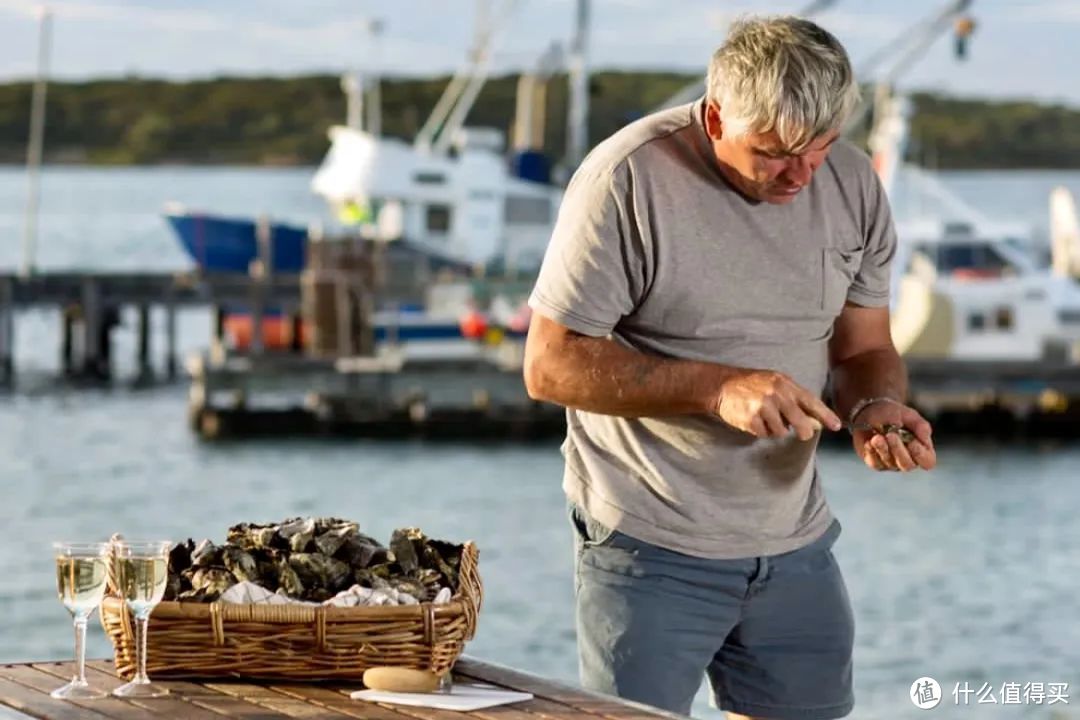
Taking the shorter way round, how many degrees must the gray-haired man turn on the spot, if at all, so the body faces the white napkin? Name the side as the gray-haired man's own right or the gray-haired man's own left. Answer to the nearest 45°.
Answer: approximately 90° to the gray-haired man's own right

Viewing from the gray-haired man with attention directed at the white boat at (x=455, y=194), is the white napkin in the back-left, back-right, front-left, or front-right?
back-left

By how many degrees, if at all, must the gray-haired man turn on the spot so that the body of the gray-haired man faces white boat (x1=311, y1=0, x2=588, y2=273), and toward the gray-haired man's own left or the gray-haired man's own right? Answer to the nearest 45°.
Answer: approximately 135° to the gray-haired man's own left

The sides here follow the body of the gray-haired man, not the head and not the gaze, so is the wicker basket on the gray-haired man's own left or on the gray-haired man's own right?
on the gray-haired man's own right

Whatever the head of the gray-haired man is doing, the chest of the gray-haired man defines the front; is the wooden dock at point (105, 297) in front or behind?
behind

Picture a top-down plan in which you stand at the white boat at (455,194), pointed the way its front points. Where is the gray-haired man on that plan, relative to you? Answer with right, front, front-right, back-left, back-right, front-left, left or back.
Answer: left

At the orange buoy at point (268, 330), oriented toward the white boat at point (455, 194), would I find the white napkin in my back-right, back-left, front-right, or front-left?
back-right

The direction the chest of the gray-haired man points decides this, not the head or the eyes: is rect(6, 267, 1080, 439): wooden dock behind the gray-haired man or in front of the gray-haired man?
behind

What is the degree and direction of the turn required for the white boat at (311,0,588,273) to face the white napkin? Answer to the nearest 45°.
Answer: approximately 90° to its left

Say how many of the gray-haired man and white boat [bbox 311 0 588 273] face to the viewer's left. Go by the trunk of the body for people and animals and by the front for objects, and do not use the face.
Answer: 1

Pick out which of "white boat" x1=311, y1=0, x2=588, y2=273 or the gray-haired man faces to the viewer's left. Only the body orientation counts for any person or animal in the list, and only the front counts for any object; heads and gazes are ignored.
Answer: the white boat

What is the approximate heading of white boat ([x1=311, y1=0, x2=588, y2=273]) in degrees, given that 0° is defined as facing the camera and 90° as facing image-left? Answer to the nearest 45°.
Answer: approximately 90°
